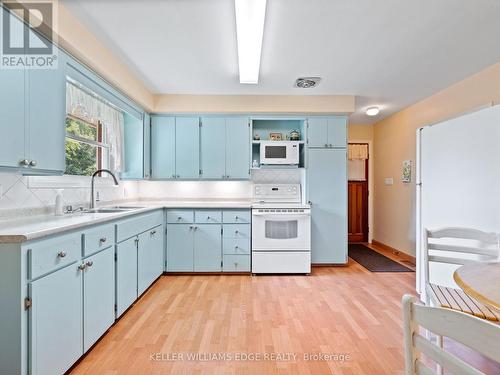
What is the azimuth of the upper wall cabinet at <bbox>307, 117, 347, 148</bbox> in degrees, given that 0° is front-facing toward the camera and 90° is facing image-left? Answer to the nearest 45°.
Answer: approximately 0°

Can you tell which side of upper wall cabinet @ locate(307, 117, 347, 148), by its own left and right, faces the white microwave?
right

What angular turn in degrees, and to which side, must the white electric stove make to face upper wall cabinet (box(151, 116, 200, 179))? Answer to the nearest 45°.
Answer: approximately 90° to its right

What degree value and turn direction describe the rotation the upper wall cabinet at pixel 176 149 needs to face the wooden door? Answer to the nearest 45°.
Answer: approximately 90° to its left

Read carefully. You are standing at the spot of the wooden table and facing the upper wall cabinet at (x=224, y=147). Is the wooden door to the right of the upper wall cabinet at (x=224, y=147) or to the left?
right

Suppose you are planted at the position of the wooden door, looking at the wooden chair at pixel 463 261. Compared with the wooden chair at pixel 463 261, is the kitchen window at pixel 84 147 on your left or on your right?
right
